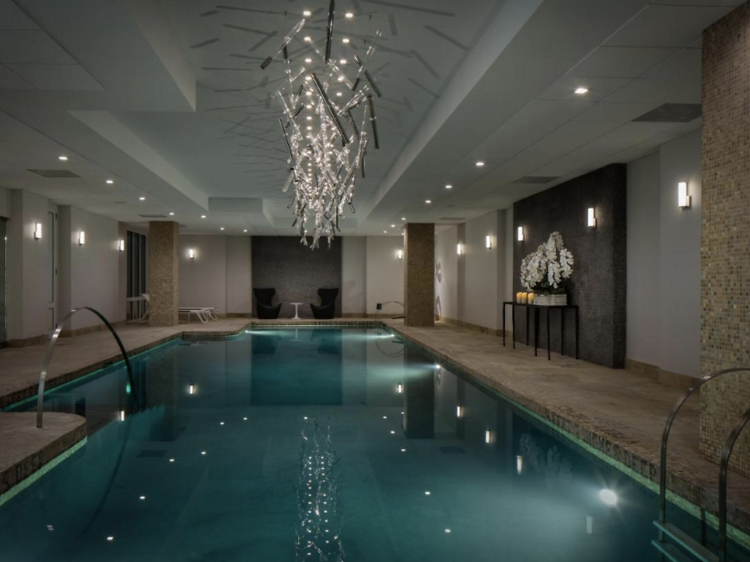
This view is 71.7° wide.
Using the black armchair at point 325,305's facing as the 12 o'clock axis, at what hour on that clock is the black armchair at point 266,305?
the black armchair at point 266,305 is roughly at 2 o'clock from the black armchair at point 325,305.

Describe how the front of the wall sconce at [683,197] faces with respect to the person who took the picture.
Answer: facing the viewer and to the left of the viewer

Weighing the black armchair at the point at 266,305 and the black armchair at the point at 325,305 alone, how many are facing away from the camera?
0

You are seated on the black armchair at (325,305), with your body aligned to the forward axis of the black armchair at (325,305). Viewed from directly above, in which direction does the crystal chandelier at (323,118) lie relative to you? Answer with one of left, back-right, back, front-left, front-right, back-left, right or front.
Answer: front-left

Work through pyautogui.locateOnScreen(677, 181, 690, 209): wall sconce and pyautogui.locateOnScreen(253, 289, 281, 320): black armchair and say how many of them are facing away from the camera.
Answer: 0

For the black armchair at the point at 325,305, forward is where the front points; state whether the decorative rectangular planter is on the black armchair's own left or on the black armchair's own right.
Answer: on the black armchair's own left

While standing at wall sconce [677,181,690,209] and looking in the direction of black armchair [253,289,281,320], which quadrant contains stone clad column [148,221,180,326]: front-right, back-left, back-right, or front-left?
front-left

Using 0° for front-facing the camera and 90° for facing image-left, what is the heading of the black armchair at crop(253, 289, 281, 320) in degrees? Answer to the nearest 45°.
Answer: approximately 315°

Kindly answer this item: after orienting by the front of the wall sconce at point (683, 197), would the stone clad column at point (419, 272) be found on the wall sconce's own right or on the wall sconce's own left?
on the wall sconce's own right

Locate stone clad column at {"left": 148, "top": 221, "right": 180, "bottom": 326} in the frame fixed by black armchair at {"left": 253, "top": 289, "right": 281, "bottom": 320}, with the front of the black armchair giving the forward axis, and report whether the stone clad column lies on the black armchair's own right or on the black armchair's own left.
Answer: on the black armchair's own right

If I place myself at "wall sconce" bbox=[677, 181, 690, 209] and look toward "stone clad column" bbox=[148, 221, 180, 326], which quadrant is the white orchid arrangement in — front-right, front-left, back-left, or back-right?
front-right
